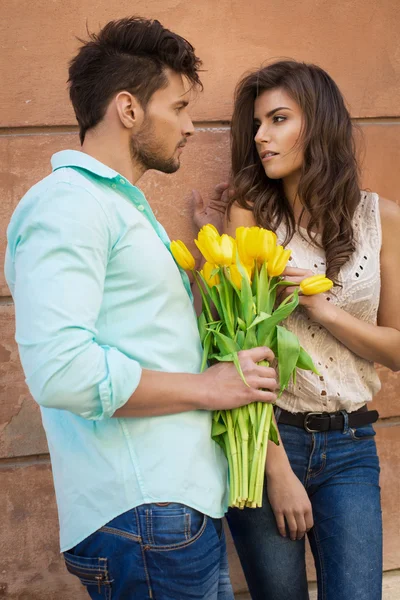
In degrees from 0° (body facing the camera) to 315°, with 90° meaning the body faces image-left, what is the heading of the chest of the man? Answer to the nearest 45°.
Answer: approximately 270°

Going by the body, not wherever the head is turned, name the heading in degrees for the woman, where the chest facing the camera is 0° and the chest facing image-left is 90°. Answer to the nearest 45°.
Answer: approximately 45°

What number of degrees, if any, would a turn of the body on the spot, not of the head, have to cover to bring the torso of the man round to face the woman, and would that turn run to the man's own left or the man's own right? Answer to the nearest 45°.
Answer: approximately 45° to the man's own left

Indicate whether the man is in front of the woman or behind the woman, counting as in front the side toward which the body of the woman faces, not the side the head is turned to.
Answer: in front

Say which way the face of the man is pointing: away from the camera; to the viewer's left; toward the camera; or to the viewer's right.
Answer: to the viewer's right

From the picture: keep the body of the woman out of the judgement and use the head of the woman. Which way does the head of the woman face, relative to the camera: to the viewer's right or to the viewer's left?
to the viewer's left

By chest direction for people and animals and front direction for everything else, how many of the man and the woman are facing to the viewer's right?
1
